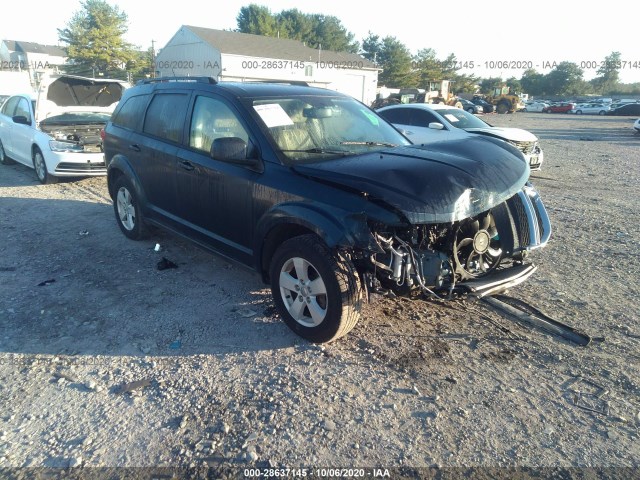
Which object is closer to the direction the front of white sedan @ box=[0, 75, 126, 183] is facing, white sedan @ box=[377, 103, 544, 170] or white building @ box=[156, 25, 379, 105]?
the white sedan

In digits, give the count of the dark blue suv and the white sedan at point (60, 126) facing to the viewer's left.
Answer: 0

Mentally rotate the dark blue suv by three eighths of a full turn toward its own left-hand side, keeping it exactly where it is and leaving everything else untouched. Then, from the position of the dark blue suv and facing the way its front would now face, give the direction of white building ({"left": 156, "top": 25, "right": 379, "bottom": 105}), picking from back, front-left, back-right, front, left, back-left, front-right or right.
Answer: front

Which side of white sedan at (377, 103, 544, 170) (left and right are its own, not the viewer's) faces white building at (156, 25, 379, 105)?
back

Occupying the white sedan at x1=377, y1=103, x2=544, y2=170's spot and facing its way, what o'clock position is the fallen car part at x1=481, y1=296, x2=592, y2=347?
The fallen car part is roughly at 1 o'clock from the white sedan.

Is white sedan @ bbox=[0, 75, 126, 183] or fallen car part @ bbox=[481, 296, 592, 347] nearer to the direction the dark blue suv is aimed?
the fallen car part

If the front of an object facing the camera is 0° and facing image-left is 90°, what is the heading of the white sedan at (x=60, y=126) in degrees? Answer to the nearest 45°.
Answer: approximately 315°

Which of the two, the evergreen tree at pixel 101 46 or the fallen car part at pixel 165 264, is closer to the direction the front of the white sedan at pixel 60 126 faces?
the fallen car part

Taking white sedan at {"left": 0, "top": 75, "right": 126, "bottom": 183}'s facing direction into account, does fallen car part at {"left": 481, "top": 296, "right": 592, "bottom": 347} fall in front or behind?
in front

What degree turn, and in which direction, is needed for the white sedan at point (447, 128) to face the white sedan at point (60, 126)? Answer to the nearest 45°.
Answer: approximately 90° to its right

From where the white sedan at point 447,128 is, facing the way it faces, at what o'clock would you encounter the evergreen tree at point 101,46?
The evergreen tree is roughly at 6 o'clock from the white sedan.

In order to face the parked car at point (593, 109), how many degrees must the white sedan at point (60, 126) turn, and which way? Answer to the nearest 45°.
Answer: approximately 90° to its left

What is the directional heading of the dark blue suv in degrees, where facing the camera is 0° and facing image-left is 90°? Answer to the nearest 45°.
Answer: approximately 315°
